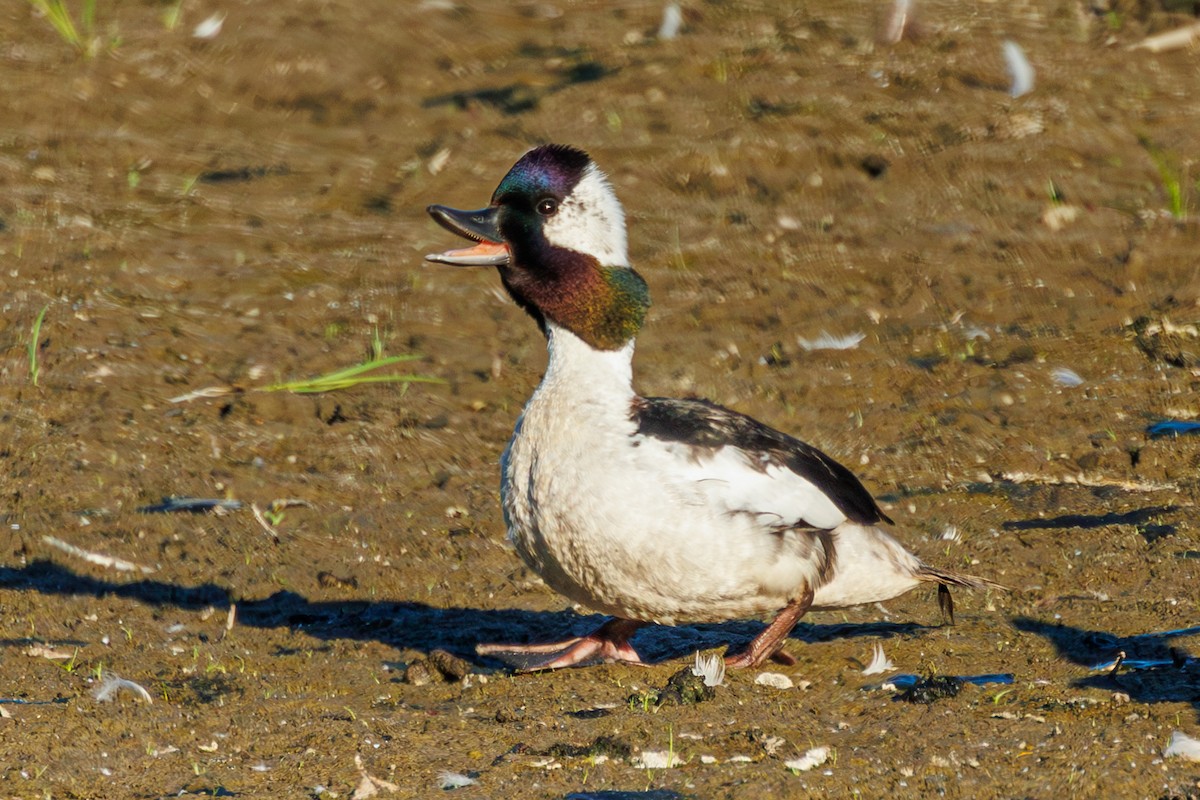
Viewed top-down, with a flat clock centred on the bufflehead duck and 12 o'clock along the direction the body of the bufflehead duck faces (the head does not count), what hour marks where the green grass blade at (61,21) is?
The green grass blade is roughly at 2 o'clock from the bufflehead duck.

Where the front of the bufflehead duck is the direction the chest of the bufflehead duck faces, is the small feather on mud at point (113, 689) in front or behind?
in front

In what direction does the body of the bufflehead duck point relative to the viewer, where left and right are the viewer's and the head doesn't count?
facing to the left of the viewer

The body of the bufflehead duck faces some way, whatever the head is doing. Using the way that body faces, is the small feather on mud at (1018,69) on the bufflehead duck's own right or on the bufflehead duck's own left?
on the bufflehead duck's own right

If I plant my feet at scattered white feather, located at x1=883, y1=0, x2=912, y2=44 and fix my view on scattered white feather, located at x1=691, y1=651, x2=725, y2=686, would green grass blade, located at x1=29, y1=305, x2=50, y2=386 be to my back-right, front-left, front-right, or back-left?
front-right

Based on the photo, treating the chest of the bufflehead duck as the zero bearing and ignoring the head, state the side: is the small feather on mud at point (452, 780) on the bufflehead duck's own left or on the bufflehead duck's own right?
on the bufflehead duck's own left

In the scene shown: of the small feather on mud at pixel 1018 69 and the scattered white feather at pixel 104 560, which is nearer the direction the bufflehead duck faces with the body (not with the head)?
the scattered white feather

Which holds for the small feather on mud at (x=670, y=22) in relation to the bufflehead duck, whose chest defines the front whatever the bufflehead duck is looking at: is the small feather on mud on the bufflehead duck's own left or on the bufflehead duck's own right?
on the bufflehead duck's own right

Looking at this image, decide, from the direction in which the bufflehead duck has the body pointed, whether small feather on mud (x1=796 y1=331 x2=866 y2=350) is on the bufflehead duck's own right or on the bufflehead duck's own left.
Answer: on the bufflehead duck's own right

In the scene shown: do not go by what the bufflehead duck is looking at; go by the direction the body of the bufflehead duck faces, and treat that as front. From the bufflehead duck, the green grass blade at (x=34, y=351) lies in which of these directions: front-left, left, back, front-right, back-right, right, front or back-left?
front-right

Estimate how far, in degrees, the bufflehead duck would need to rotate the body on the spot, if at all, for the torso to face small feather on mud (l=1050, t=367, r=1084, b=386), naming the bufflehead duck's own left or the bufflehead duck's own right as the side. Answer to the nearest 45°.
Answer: approximately 135° to the bufflehead duck's own right

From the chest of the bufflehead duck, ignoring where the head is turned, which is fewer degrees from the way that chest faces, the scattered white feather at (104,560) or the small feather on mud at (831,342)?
the scattered white feather

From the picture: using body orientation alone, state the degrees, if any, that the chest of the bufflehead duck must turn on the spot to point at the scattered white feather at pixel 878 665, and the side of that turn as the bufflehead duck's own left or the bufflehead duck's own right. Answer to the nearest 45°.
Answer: approximately 180°

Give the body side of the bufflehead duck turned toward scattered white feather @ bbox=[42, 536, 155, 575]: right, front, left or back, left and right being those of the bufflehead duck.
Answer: front
